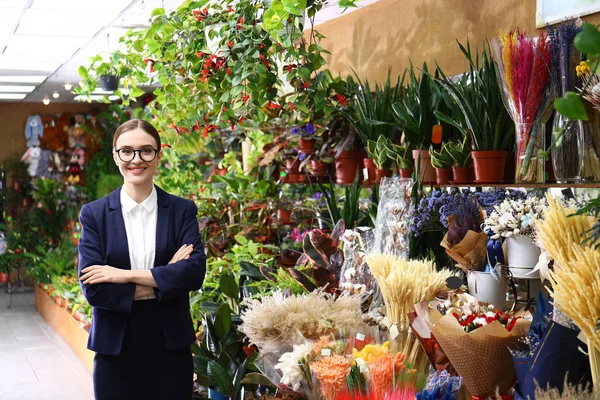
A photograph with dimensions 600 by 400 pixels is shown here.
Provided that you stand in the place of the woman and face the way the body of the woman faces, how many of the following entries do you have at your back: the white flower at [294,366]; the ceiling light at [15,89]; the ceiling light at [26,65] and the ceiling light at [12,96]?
3

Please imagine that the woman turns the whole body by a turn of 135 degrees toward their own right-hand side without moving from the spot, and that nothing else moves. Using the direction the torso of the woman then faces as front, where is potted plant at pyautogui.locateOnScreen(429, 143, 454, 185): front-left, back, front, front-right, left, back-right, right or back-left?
back-right

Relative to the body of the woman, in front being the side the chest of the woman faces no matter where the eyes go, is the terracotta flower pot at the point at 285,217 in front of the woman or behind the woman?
behind

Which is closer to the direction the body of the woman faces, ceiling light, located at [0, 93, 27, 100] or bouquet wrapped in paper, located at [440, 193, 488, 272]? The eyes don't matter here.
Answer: the bouquet wrapped in paper

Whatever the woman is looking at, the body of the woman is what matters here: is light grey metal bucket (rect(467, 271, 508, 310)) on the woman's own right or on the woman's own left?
on the woman's own left

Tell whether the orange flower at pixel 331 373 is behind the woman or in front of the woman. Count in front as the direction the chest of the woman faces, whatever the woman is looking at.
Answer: in front

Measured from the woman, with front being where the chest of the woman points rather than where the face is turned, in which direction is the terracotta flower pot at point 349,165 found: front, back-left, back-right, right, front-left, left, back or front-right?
back-left

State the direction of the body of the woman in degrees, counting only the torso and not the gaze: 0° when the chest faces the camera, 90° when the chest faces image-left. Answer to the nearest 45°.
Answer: approximately 0°

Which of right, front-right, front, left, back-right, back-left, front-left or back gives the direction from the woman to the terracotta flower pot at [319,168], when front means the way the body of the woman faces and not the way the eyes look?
back-left

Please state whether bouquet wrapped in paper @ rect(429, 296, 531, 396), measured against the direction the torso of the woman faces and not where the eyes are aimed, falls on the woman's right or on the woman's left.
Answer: on the woman's left

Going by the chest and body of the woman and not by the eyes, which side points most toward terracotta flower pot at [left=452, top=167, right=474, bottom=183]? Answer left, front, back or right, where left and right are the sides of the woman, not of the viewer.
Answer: left

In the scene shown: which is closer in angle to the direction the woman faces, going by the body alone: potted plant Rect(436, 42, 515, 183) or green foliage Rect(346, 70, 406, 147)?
the potted plant

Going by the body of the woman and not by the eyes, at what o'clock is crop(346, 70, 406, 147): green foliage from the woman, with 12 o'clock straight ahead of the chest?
The green foliage is roughly at 8 o'clock from the woman.

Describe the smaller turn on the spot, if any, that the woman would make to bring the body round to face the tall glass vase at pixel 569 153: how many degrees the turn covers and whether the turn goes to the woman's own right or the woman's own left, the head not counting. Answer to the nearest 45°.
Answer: approximately 90° to the woman's own left

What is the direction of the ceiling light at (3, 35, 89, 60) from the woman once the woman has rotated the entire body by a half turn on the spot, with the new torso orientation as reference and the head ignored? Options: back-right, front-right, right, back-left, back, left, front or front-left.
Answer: front
